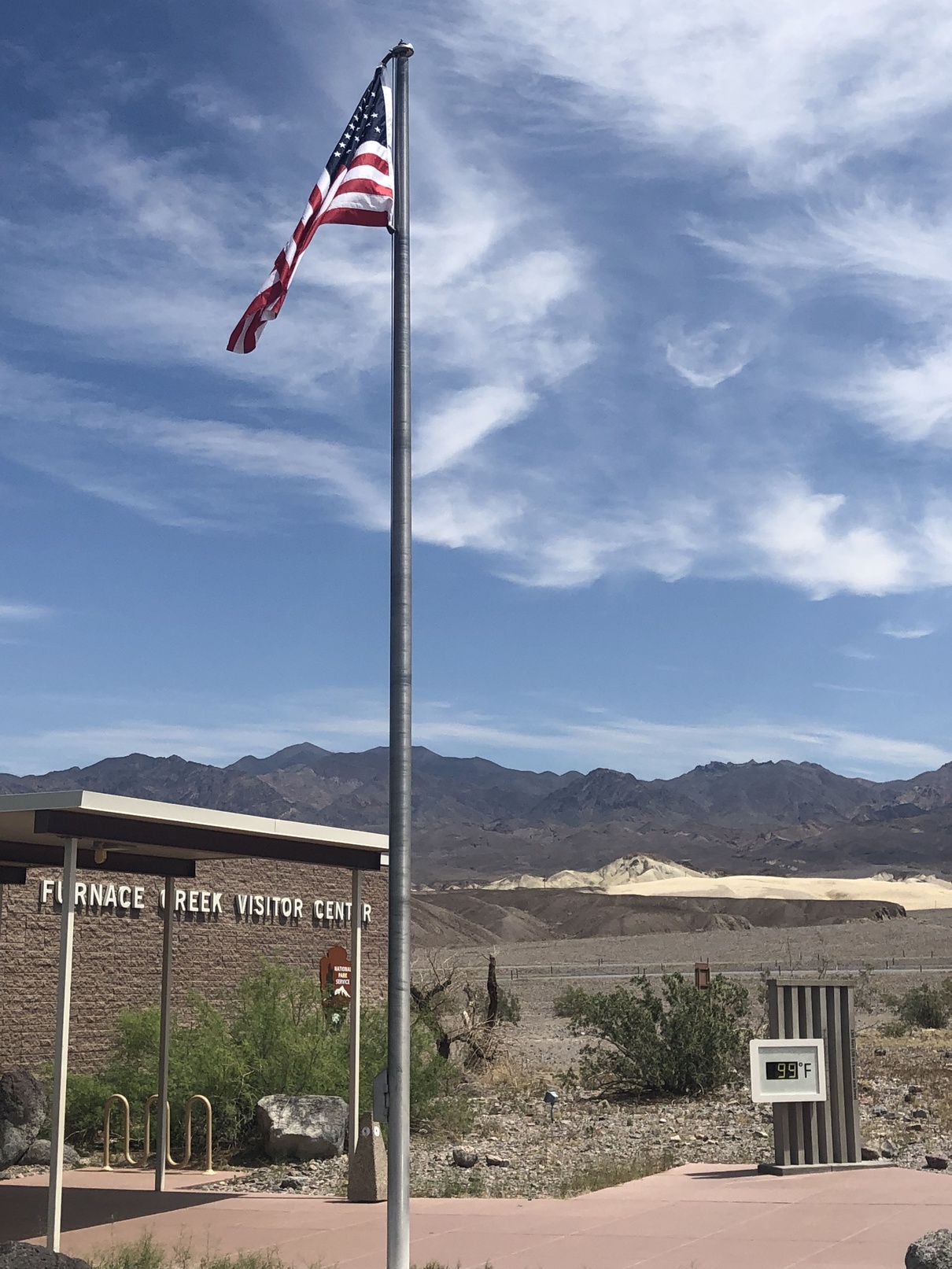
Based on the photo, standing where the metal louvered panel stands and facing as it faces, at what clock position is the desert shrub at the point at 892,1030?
The desert shrub is roughly at 6 o'clock from the metal louvered panel.

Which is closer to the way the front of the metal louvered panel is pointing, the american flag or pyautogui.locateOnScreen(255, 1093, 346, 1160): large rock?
the american flag

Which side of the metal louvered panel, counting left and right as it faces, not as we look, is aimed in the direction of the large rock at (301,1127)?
right

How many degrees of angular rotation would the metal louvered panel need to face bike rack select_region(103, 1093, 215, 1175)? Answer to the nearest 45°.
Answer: approximately 90° to its right

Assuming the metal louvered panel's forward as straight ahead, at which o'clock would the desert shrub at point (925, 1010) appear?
The desert shrub is roughly at 6 o'clock from the metal louvered panel.

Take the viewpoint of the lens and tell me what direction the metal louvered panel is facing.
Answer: facing the viewer

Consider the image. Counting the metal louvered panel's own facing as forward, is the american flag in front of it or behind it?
in front

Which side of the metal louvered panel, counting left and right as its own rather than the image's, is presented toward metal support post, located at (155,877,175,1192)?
right

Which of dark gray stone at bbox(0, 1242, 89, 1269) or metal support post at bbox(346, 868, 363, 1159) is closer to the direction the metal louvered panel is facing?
the dark gray stone

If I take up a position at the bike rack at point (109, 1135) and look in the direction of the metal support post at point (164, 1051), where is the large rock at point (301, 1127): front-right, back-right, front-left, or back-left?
front-left

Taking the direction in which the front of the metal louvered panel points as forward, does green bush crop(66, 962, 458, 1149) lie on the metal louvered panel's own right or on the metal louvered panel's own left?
on the metal louvered panel's own right

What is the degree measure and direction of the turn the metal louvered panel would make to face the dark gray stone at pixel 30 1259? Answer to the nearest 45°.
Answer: approximately 45° to its right

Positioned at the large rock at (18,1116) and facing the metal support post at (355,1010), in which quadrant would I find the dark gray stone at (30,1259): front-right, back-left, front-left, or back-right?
front-right

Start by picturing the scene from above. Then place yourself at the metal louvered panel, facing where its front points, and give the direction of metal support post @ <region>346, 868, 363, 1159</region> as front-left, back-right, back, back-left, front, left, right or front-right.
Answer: right

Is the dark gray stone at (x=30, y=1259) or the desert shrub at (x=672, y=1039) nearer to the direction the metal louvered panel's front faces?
the dark gray stone

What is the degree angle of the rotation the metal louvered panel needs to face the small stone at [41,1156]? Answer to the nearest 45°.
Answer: approximately 90° to its right

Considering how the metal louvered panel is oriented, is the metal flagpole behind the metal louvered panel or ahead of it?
ahead

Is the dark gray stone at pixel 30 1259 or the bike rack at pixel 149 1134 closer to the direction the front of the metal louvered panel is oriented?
the dark gray stone

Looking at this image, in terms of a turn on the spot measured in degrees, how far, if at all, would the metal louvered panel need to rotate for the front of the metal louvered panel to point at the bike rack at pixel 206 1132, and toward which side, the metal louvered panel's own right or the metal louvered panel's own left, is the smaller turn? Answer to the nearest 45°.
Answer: approximately 90° to the metal louvered panel's own right
